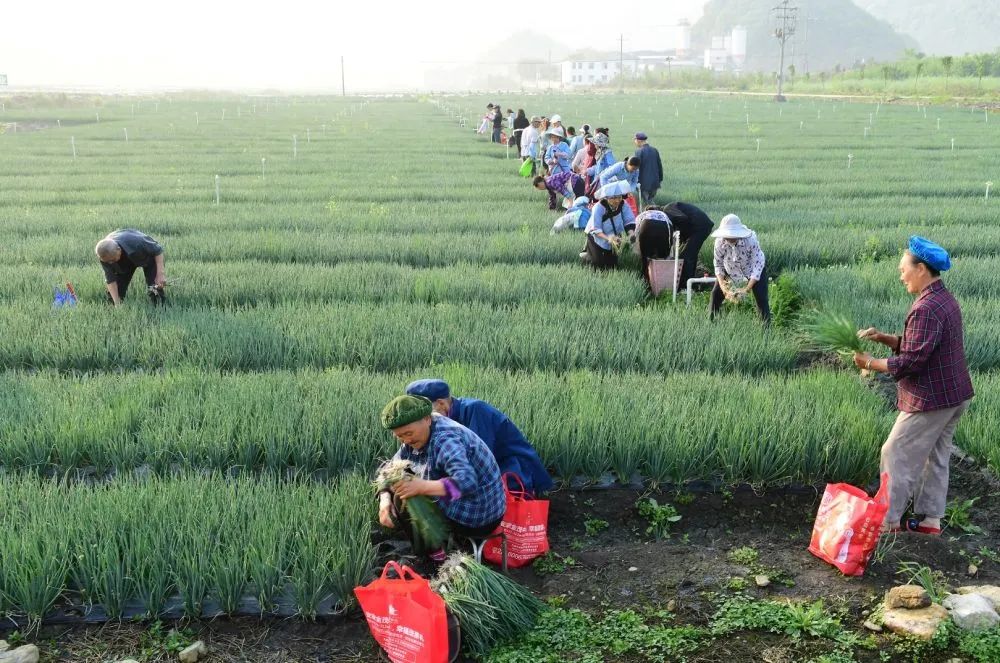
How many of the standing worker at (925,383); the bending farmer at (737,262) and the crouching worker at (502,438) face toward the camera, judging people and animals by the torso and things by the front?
1

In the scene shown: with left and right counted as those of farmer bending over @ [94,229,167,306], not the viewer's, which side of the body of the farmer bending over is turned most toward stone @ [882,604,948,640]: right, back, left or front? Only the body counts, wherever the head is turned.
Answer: left

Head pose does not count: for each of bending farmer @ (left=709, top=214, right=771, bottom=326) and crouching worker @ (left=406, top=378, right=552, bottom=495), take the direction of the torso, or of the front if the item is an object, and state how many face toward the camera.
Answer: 1

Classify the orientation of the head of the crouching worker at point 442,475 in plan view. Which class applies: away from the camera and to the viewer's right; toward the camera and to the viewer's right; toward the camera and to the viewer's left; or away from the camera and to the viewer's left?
toward the camera and to the viewer's left

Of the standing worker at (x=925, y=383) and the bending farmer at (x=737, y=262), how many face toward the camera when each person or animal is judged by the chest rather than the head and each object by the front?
1

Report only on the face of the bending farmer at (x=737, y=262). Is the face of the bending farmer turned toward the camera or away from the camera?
toward the camera

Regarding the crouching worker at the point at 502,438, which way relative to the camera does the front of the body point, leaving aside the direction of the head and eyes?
to the viewer's left

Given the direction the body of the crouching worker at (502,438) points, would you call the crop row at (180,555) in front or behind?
in front

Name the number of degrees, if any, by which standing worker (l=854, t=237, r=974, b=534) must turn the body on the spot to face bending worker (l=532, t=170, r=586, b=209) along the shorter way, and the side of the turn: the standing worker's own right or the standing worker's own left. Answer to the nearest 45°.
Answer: approximately 45° to the standing worker's own right

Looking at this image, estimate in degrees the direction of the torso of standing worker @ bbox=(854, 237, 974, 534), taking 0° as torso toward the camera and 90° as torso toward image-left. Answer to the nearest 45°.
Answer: approximately 90°

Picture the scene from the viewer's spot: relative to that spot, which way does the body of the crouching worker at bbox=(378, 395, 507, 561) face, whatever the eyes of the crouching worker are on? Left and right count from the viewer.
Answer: facing the viewer and to the left of the viewer

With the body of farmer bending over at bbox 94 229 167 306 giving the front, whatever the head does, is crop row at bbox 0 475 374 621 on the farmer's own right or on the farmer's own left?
on the farmer's own left

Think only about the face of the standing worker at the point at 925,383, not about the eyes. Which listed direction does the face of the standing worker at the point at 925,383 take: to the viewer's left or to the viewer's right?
to the viewer's left

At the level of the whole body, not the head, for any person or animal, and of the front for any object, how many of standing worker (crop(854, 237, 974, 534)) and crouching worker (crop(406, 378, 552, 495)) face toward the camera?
0

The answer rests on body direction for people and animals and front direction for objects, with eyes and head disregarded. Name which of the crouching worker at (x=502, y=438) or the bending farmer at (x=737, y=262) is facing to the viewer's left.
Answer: the crouching worker

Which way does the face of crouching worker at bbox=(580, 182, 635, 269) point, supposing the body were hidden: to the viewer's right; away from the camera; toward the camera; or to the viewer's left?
toward the camera
